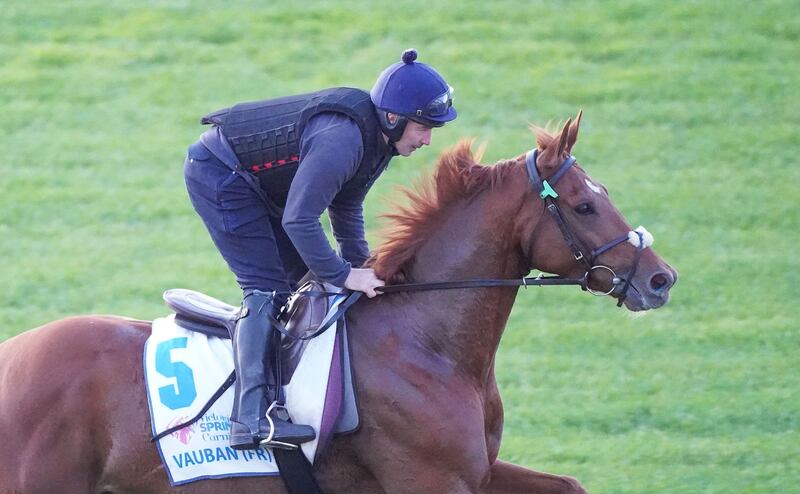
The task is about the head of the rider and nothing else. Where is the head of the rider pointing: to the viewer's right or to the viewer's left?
to the viewer's right

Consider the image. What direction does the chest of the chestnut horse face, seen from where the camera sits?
to the viewer's right

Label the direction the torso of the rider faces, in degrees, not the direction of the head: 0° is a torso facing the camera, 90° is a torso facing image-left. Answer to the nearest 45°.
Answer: approximately 270°
